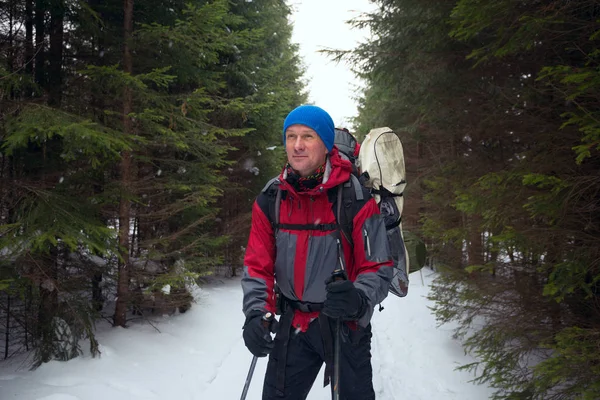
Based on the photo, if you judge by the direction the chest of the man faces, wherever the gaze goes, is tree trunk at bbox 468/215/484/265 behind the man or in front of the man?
behind

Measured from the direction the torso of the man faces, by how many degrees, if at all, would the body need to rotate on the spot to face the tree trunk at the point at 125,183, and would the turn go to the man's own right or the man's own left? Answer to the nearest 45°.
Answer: approximately 90° to the man's own right

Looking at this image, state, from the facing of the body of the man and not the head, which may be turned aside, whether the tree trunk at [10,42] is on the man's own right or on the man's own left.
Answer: on the man's own right

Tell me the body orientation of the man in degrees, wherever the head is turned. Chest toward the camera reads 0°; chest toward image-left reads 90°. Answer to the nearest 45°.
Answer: approximately 45°

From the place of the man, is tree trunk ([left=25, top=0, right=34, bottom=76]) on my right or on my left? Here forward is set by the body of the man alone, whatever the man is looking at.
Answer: on my right

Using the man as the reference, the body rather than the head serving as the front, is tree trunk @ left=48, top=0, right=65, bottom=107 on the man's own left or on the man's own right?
on the man's own right

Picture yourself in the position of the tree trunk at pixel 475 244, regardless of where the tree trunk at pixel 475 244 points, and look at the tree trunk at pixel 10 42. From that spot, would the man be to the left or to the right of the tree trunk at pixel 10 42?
left
